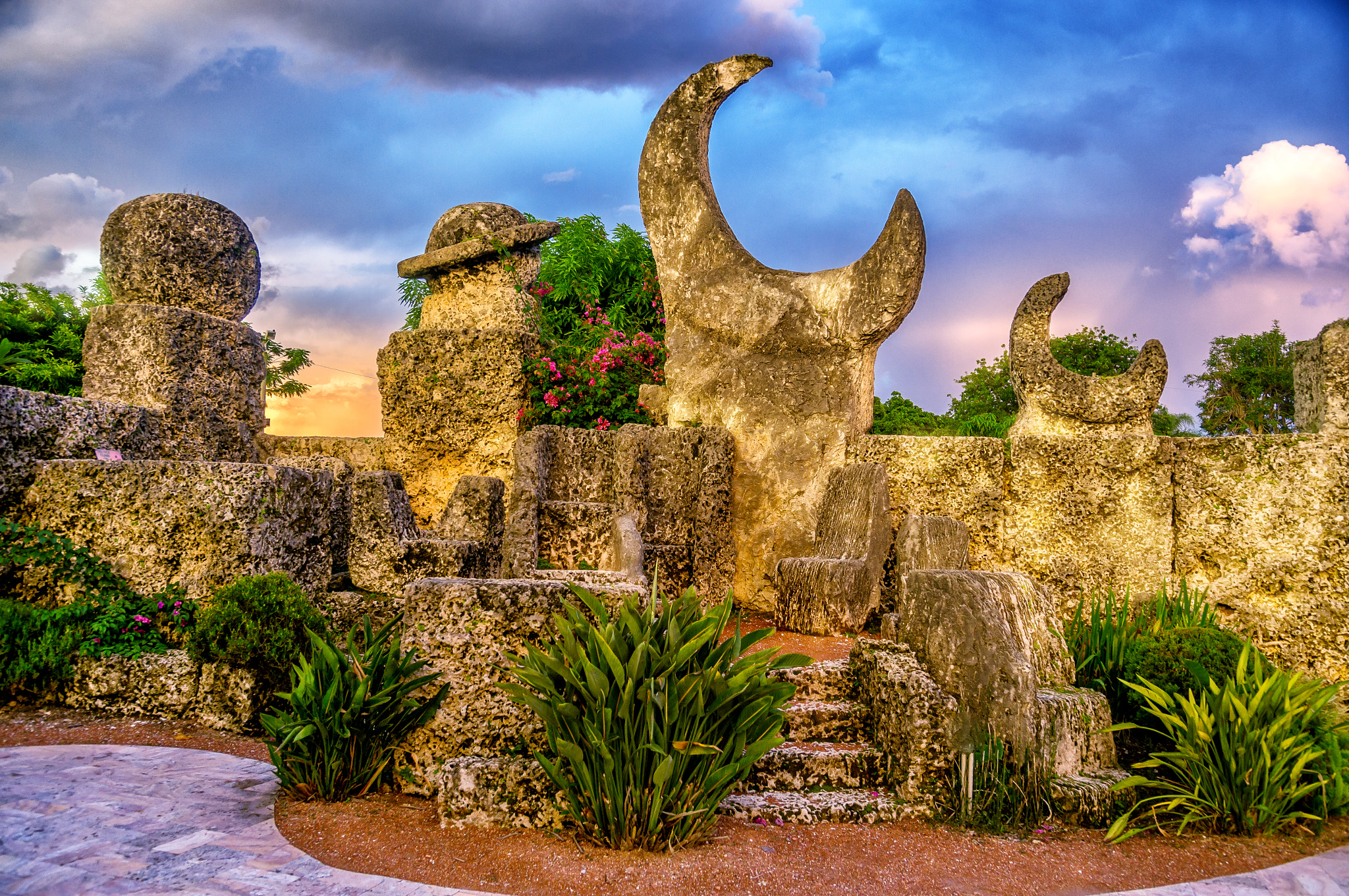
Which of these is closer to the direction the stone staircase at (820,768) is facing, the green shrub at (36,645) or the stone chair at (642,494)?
the green shrub

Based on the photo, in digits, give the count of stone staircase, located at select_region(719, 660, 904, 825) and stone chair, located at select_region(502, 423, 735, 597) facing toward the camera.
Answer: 2

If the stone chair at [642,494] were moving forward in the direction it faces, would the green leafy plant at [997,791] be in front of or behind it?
in front

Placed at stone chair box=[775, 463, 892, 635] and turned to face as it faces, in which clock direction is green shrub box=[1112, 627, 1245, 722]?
The green shrub is roughly at 9 o'clock from the stone chair.

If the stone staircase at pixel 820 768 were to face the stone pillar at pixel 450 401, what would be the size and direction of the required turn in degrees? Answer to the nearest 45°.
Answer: approximately 135° to its right

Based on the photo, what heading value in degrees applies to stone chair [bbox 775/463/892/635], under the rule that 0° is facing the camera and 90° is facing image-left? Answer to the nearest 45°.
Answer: approximately 45°

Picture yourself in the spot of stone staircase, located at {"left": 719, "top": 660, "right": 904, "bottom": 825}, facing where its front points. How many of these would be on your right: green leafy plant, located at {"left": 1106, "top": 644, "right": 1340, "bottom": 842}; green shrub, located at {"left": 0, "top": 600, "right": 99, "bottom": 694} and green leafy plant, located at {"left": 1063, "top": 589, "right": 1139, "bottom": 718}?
1

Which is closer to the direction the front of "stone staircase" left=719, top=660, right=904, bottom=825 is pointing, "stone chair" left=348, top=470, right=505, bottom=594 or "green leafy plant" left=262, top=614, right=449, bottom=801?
the green leafy plant

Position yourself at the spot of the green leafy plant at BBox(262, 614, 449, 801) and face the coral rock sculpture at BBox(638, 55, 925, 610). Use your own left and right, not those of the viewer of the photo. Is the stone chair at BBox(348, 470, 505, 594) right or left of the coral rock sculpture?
left

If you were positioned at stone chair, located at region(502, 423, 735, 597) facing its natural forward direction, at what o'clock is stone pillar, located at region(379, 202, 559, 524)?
The stone pillar is roughly at 4 o'clock from the stone chair.
